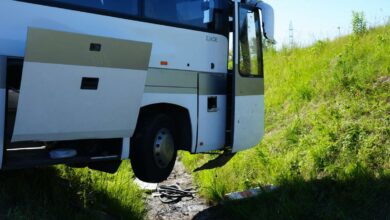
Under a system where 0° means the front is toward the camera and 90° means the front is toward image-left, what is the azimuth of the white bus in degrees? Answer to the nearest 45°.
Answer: approximately 225°

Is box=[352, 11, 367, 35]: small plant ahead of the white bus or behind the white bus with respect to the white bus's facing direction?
ahead
